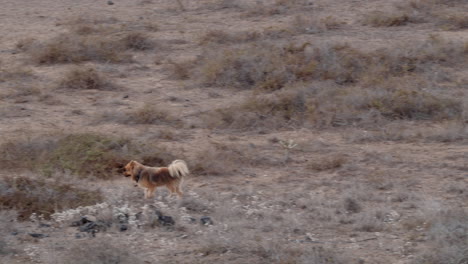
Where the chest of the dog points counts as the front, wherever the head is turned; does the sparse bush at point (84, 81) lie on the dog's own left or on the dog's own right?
on the dog's own right

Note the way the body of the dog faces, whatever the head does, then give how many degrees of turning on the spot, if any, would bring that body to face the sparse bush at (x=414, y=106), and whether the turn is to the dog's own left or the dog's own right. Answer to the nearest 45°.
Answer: approximately 135° to the dog's own right

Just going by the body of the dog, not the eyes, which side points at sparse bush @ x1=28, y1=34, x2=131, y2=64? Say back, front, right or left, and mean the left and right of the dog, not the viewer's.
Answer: right

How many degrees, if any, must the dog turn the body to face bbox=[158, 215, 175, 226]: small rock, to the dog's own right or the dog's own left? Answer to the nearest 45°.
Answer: approximately 90° to the dog's own left

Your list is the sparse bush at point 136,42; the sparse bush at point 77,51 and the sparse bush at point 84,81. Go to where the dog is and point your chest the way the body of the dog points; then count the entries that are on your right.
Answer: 3

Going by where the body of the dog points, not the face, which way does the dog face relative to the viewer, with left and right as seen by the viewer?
facing to the left of the viewer

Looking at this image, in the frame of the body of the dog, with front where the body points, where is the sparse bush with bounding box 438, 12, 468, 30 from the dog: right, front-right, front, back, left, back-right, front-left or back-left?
back-right

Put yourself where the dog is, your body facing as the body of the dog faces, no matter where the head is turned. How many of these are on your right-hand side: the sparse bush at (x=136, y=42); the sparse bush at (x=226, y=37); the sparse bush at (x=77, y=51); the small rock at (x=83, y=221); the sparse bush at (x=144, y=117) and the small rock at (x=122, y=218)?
4

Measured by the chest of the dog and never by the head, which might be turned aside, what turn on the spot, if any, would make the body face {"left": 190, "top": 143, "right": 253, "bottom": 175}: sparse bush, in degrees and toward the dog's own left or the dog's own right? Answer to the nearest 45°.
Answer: approximately 135° to the dog's own right

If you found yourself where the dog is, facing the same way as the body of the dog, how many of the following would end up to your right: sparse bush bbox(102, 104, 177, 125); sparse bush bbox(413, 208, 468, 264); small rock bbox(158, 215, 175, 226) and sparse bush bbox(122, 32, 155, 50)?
2

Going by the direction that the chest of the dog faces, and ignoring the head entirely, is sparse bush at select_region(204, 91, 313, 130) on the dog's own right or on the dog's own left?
on the dog's own right

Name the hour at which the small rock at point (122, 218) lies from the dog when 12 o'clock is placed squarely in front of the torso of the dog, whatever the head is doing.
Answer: The small rock is roughly at 10 o'clock from the dog.
